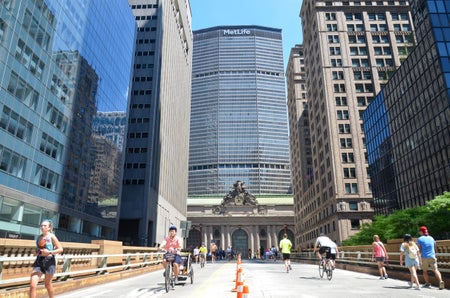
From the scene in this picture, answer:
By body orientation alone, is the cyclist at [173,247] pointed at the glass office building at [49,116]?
no

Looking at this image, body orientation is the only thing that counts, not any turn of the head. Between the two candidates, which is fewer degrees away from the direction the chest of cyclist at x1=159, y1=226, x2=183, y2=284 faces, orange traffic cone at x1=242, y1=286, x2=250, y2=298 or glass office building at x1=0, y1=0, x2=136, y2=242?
the orange traffic cone

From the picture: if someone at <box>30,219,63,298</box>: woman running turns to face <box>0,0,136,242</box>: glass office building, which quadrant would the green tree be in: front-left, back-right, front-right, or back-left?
front-right

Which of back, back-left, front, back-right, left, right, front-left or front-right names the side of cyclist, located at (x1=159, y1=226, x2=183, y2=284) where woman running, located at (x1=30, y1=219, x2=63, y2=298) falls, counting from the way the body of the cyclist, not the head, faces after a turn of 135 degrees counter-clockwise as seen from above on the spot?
back

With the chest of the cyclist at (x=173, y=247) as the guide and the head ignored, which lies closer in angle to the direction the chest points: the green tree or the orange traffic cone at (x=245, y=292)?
the orange traffic cone

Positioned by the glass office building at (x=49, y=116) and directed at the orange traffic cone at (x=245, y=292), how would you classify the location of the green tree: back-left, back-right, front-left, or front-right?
front-left

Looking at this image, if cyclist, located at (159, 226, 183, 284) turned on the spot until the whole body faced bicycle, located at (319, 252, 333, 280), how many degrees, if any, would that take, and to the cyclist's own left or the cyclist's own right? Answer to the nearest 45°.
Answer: approximately 135° to the cyclist's own left

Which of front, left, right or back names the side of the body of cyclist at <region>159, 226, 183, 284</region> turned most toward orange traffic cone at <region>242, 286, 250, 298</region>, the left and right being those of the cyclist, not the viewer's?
front

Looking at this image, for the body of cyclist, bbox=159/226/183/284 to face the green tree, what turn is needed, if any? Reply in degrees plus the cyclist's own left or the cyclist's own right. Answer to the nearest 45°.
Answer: approximately 135° to the cyclist's own left

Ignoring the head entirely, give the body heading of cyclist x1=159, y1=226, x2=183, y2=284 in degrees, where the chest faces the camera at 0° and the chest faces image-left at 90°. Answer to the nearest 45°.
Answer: approximately 0°

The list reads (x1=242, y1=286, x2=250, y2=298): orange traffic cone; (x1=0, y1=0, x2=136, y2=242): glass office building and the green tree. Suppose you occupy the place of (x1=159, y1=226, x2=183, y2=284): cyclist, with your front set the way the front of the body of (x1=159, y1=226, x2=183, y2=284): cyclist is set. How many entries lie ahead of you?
1

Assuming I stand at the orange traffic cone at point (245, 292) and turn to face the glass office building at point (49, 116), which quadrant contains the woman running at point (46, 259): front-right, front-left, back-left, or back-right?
front-left
